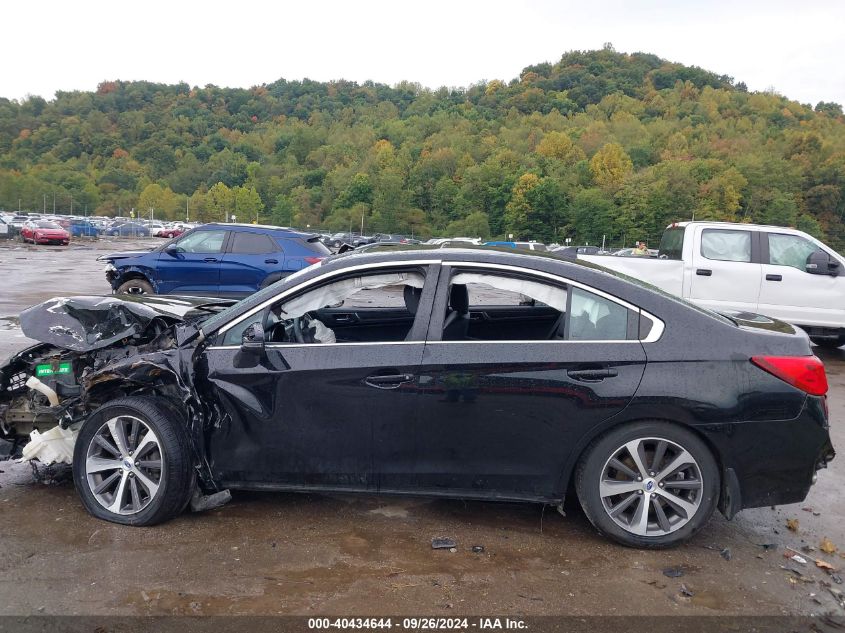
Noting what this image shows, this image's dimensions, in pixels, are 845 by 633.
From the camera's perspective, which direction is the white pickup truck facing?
to the viewer's right

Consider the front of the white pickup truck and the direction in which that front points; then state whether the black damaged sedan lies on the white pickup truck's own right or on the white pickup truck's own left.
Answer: on the white pickup truck's own right

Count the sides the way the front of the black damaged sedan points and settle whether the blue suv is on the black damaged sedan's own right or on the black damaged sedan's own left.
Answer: on the black damaged sedan's own right

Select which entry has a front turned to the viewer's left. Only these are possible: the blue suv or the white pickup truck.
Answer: the blue suv

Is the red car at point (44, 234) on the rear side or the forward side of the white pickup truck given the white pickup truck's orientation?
on the rear side

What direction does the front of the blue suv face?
to the viewer's left

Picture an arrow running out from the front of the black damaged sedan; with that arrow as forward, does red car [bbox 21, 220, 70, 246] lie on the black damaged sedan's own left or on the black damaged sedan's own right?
on the black damaged sedan's own right

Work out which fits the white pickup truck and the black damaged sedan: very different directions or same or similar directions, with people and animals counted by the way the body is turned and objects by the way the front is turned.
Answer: very different directions

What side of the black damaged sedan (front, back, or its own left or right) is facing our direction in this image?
left

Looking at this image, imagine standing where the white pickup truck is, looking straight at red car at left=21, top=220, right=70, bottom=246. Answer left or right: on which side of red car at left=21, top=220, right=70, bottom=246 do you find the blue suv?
left

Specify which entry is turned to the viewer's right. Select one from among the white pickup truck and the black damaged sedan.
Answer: the white pickup truck
